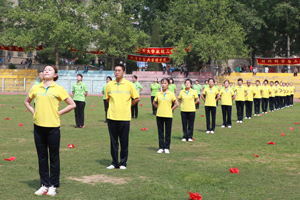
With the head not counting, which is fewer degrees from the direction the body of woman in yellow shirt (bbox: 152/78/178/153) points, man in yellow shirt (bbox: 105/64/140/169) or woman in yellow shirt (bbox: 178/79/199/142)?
the man in yellow shirt

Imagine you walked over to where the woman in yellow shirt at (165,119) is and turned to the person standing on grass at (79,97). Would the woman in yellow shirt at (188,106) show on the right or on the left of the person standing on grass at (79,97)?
right

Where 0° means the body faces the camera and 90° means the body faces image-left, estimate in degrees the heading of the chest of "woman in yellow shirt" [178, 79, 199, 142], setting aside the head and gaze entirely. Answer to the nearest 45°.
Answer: approximately 0°

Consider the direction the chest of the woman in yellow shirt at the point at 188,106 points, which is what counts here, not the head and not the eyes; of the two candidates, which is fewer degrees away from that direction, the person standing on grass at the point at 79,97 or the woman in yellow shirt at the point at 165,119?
the woman in yellow shirt

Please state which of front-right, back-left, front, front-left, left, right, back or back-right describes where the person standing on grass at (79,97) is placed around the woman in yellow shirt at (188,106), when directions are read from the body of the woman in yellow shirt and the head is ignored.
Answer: back-right

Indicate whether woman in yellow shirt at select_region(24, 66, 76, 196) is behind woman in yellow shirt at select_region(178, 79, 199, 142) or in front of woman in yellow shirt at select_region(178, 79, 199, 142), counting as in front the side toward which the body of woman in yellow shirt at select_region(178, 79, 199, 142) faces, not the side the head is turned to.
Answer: in front

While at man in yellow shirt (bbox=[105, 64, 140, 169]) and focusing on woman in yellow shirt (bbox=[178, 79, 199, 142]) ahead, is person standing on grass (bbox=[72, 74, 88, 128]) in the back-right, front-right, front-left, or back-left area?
front-left

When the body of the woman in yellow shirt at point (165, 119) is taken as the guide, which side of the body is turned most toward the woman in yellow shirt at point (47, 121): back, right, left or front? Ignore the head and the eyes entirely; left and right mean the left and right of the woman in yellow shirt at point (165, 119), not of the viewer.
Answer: front

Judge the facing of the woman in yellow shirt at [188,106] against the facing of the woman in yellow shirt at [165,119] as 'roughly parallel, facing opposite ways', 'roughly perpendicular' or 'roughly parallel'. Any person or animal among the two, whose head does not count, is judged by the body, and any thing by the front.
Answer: roughly parallel

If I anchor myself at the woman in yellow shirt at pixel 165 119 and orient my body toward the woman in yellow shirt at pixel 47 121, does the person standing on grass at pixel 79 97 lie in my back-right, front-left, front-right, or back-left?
back-right

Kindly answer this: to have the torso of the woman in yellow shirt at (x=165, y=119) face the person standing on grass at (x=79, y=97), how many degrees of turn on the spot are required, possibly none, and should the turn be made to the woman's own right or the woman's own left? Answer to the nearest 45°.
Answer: approximately 135° to the woman's own right

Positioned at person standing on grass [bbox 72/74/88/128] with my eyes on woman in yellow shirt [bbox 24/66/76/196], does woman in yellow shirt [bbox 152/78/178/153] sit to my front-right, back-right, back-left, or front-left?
front-left

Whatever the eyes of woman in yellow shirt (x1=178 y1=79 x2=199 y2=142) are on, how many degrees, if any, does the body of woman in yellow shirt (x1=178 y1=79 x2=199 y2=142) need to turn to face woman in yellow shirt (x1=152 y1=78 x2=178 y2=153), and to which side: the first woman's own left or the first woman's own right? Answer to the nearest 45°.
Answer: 0° — they already face them

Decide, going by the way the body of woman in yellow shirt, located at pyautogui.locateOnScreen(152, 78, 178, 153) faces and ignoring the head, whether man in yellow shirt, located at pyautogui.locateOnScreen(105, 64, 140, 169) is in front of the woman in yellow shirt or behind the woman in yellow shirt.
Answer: in front

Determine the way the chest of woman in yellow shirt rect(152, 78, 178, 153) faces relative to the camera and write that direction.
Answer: toward the camera
